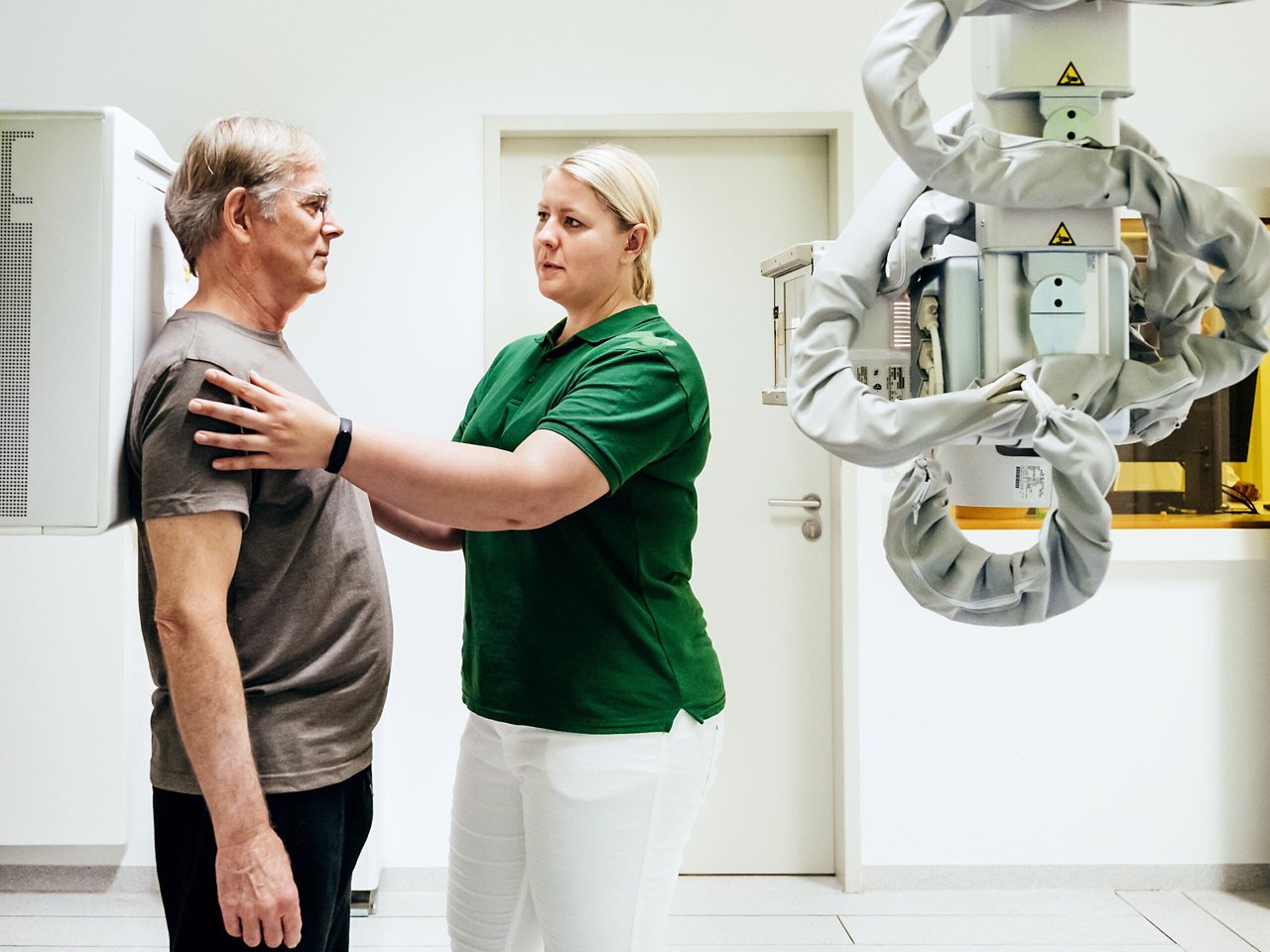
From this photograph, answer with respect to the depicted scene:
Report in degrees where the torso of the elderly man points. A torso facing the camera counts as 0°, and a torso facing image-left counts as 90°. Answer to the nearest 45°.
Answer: approximately 270°

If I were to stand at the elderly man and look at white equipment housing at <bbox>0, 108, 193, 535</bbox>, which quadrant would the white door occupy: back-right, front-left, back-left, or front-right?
back-right

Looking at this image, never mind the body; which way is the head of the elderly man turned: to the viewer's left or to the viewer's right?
to the viewer's right

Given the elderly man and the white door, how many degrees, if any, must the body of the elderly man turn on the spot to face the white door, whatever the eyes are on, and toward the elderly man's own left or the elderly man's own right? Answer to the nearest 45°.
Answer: approximately 45° to the elderly man's own left
